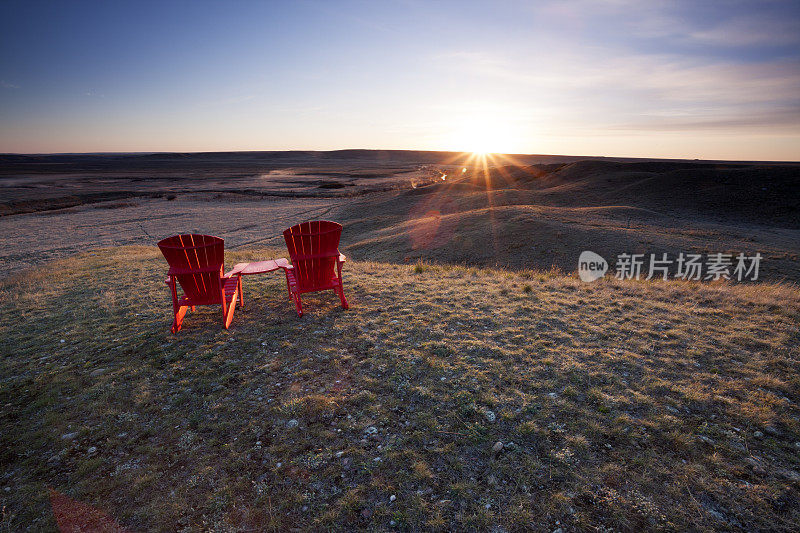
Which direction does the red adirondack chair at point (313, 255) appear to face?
away from the camera

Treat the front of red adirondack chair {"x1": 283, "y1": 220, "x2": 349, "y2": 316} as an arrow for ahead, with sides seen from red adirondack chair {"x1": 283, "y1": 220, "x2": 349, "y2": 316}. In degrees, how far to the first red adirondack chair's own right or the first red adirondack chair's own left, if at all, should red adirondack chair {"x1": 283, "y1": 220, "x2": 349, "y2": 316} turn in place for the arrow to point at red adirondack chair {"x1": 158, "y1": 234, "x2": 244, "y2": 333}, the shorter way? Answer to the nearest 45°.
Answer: approximately 90° to the first red adirondack chair's own left

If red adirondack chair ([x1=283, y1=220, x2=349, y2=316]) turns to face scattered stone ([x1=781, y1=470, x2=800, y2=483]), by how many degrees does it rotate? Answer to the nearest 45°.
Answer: approximately 135° to its right

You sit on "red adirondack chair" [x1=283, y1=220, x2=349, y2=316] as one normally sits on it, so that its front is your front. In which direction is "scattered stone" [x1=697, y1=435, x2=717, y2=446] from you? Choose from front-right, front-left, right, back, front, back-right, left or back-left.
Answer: back-right

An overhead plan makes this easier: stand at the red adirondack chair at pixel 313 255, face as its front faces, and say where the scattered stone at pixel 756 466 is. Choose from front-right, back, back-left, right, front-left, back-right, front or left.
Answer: back-right
